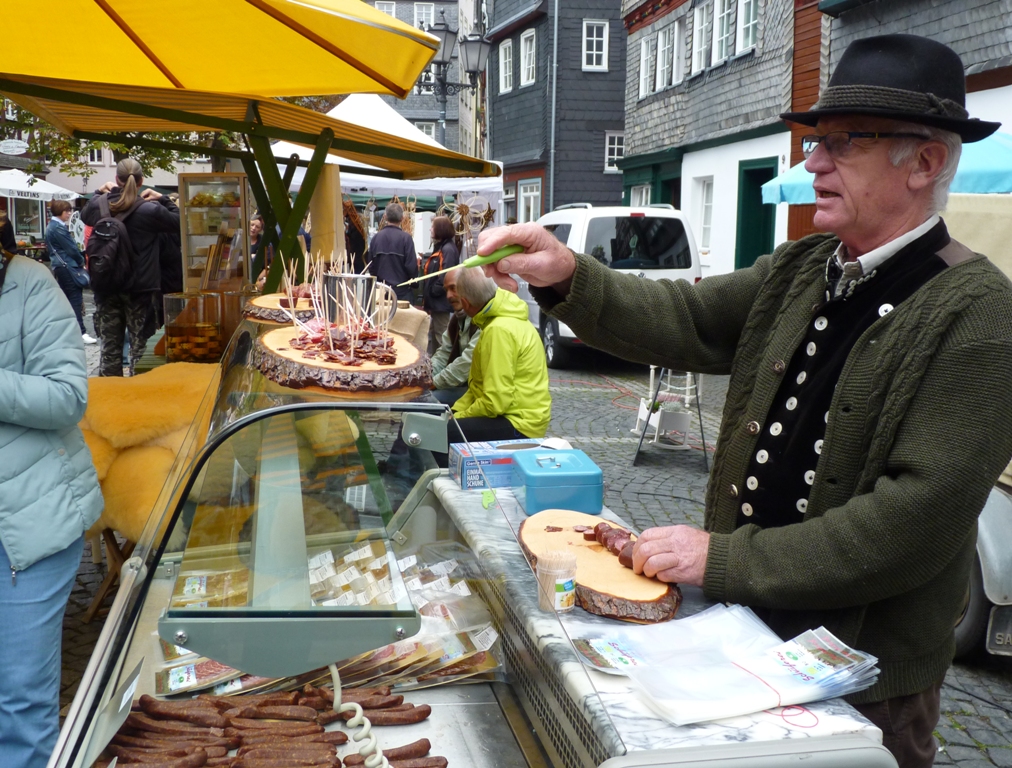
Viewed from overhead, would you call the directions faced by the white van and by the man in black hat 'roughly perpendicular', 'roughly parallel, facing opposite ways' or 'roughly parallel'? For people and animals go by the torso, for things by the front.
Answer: roughly perpendicular

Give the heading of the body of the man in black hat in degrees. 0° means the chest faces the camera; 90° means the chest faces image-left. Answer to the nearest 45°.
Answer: approximately 45°

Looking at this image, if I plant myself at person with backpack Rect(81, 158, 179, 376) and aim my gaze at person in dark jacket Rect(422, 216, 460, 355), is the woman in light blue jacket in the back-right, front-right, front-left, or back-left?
back-right

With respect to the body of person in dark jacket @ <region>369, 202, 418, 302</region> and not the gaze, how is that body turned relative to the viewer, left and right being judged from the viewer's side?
facing away from the viewer

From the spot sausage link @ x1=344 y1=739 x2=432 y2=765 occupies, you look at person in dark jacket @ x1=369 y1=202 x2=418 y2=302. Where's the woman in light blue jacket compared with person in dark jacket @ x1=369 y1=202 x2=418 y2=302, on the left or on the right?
left

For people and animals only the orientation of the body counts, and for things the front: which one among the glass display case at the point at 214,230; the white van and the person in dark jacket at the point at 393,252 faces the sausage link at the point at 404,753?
the glass display case

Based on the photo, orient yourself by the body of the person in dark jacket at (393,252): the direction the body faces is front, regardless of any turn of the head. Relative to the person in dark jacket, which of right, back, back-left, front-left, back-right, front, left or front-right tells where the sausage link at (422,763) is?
back

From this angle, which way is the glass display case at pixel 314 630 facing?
to the viewer's left
